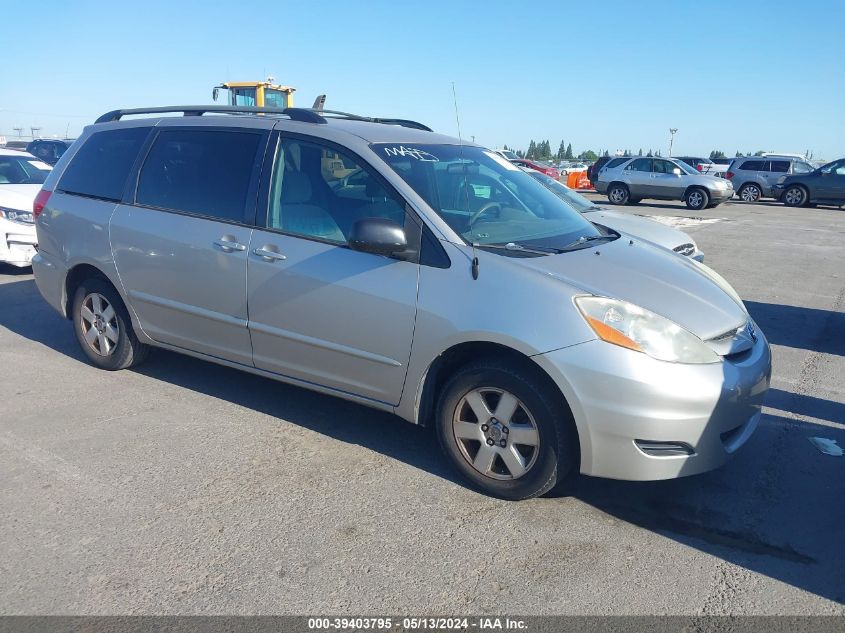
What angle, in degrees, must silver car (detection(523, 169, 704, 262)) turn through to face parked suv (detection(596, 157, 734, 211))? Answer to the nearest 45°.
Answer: approximately 135° to its left

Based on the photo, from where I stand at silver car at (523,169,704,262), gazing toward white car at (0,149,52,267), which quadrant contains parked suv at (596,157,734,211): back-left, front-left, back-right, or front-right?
back-right

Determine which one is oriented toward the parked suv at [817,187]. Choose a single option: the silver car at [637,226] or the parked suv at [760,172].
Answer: the parked suv at [760,172]

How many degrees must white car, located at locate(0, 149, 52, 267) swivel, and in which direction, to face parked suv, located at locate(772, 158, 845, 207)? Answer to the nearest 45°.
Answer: approximately 45° to its left

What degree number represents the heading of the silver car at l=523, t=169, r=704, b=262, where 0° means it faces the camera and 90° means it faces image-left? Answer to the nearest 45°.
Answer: approximately 315°

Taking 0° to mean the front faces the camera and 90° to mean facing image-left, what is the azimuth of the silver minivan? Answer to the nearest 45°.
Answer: approximately 315°

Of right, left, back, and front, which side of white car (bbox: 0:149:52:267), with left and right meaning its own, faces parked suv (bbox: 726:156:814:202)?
left

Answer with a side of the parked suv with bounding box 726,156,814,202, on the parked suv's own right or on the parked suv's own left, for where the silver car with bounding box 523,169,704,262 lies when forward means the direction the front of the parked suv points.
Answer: on the parked suv's own right

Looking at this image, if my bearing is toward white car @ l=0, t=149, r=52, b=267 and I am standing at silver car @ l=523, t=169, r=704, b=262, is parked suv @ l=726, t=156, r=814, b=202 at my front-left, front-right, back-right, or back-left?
back-right
